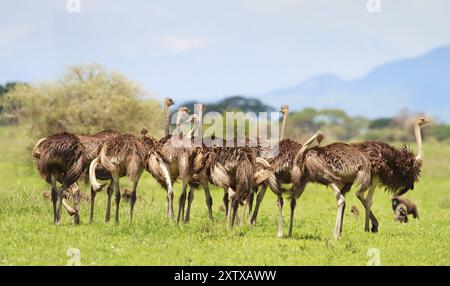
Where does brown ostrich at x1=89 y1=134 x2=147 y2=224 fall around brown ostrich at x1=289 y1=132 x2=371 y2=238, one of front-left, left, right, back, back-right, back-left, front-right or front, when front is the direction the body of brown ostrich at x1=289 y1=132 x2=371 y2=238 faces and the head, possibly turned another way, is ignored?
front

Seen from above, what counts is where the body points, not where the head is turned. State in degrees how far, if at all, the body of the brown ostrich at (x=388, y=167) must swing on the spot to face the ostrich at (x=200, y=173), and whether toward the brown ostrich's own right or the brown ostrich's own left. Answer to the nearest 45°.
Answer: approximately 180°

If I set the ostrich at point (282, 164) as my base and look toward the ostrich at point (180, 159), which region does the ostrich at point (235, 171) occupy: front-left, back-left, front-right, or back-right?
front-left

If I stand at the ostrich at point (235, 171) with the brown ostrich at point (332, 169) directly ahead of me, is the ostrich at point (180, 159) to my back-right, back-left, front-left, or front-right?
back-left

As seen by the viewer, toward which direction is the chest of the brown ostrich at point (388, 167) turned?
to the viewer's right

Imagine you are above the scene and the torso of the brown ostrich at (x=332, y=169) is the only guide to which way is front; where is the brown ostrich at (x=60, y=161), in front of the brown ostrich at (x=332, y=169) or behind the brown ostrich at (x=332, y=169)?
in front

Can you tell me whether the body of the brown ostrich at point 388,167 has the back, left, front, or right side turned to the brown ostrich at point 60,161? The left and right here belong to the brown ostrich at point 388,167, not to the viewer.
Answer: back

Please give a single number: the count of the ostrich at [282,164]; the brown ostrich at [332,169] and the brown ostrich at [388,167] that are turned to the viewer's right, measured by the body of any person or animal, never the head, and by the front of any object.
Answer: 1

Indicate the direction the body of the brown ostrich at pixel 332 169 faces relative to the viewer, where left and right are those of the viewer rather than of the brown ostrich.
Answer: facing to the left of the viewer

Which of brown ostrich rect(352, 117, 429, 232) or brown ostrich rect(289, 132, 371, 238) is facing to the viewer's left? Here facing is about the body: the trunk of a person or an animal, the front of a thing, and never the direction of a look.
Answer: brown ostrich rect(289, 132, 371, 238)

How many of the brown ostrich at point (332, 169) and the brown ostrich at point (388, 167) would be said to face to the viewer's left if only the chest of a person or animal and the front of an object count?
1

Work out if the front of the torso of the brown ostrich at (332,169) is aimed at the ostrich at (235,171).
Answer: yes

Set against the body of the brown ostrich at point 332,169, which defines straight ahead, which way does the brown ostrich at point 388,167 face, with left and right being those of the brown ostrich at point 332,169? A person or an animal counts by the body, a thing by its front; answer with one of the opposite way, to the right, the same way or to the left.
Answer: the opposite way

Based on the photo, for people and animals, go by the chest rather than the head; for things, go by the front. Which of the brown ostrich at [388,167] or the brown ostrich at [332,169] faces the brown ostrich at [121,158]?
the brown ostrich at [332,169]
